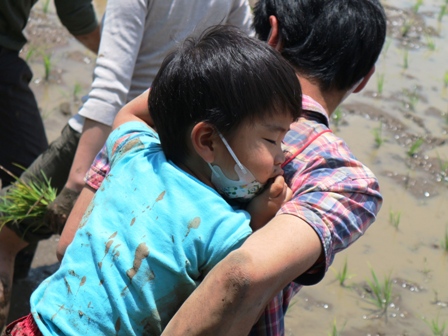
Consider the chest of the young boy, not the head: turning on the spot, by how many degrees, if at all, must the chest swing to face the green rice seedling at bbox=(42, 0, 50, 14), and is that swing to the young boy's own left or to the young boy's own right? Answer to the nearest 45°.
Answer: approximately 45° to the young boy's own left

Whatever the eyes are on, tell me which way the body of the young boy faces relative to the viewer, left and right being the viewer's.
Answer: facing away from the viewer and to the right of the viewer

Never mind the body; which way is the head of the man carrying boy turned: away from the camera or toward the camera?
away from the camera

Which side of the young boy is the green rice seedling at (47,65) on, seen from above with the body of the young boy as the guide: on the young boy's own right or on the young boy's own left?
on the young boy's own left

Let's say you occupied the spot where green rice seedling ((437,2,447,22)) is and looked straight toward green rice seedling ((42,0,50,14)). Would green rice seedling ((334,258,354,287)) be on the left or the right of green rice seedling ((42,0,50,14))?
left

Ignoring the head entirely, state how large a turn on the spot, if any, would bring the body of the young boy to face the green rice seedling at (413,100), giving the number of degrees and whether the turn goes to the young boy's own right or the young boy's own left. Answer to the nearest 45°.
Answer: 0° — they already face it
